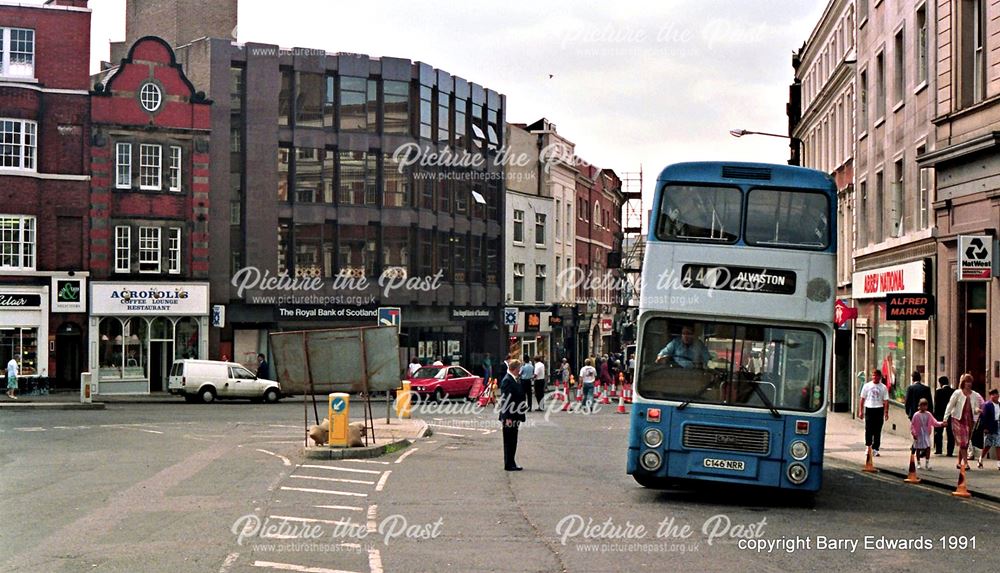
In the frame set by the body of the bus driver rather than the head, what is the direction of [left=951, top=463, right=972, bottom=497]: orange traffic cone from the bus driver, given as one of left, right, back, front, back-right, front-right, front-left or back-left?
back-left

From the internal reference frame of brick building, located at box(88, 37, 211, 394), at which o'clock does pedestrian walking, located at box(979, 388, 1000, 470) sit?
The pedestrian walking is roughly at 11 o'clock from the brick building.

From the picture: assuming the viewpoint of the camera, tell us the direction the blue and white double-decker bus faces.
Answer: facing the viewer

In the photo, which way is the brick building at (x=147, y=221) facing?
toward the camera

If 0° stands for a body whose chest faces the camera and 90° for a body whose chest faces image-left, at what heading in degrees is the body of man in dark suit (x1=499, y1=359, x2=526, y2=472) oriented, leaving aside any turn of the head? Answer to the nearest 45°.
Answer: approximately 270°

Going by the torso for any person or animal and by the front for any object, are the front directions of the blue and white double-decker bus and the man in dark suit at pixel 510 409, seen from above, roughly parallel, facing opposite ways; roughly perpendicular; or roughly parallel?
roughly perpendicular

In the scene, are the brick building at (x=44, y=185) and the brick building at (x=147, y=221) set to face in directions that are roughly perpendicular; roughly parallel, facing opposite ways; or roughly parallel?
roughly parallel

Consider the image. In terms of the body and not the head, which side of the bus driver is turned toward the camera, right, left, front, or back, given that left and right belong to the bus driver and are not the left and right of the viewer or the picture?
front
